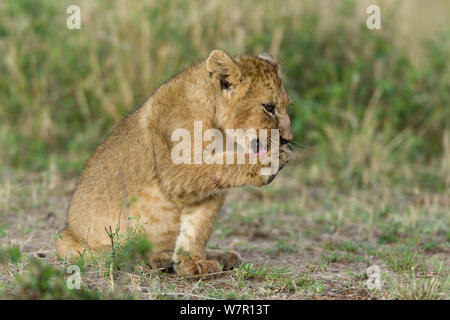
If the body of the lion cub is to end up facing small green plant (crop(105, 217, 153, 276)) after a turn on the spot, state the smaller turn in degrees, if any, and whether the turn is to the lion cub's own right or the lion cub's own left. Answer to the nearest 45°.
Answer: approximately 135° to the lion cub's own right

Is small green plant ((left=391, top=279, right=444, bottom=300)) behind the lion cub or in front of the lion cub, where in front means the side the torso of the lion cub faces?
in front

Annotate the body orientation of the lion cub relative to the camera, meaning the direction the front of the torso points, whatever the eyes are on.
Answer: to the viewer's right

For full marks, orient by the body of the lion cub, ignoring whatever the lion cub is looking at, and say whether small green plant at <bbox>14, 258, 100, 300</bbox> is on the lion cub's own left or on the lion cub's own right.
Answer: on the lion cub's own right
